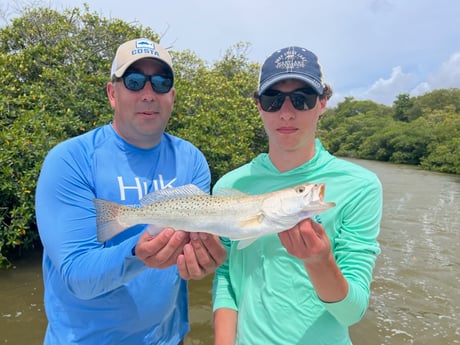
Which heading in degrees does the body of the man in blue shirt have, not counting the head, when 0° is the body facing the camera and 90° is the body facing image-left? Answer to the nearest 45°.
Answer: approximately 315°

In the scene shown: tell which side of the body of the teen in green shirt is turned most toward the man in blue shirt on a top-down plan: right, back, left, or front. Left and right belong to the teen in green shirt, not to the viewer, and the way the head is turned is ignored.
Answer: right
